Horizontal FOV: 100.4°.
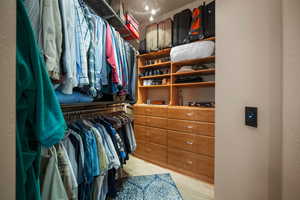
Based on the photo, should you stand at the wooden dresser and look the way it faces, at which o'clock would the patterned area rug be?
The patterned area rug is roughly at 12 o'clock from the wooden dresser.

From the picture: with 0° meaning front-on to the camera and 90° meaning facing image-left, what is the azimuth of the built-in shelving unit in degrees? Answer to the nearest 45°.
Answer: approximately 45°

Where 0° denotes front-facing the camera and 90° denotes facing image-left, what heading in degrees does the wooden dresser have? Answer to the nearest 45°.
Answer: approximately 45°
